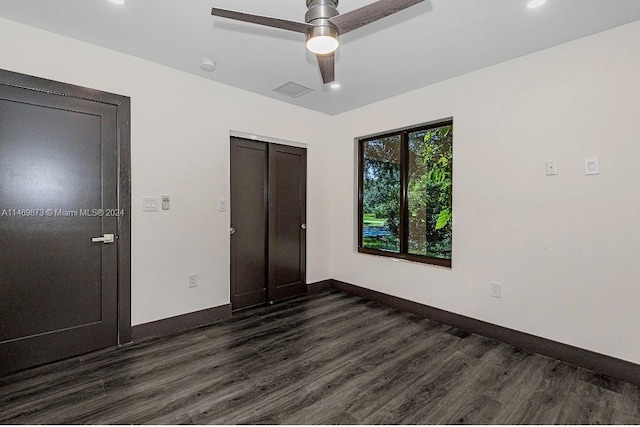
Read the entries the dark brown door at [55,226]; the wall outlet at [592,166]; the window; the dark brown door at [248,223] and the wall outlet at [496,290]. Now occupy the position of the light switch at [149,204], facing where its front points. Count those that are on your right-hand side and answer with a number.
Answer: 1

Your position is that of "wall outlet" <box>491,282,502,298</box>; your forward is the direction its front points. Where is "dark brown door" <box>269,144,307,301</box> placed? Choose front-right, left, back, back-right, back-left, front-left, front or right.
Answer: right

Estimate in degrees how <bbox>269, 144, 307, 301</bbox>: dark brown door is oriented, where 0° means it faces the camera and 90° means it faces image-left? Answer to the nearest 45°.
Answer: approximately 315°

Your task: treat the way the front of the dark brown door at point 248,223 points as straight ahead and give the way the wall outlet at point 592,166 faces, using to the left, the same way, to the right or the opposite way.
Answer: to the right

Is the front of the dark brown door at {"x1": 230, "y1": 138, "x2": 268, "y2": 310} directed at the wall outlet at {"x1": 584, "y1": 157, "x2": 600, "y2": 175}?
yes

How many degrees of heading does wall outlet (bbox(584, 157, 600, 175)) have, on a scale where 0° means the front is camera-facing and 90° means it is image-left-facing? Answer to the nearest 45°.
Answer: approximately 0°

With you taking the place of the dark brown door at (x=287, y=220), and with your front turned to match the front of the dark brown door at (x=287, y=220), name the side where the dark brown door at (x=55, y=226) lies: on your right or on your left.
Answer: on your right

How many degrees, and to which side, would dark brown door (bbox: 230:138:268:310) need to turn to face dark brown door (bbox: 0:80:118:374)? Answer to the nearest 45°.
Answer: approximately 90° to its right

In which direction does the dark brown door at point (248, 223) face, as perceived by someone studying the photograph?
facing the viewer and to the right of the viewer

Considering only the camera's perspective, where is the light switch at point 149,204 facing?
facing the viewer

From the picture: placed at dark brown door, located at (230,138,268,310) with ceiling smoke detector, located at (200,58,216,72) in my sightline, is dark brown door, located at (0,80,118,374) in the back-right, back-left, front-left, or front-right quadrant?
front-right
